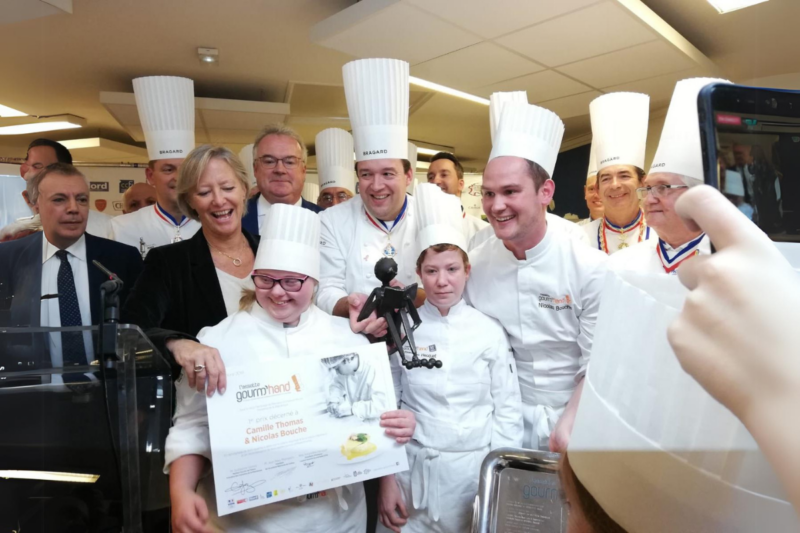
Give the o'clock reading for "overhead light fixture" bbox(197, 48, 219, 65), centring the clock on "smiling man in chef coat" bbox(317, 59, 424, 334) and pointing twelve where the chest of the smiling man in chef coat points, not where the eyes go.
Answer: The overhead light fixture is roughly at 5 o'clock from the smiling man in chef coat.

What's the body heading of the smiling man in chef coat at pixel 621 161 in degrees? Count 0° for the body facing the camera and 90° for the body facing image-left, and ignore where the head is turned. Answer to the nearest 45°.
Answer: approximately 0°

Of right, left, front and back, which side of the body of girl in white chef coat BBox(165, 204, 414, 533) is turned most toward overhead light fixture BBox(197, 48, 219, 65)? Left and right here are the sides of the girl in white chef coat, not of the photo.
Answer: back

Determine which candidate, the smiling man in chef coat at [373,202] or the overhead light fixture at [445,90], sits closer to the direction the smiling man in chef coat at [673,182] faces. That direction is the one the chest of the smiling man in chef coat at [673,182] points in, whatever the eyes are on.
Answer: the smiling man in chef coat

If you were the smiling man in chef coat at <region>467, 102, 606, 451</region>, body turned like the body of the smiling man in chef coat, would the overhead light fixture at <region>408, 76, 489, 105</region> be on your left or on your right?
on your right

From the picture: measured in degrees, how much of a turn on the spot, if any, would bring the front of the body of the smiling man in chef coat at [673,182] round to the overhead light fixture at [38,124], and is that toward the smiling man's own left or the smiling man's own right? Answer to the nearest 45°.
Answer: approximately 45° to the smiling man's own right

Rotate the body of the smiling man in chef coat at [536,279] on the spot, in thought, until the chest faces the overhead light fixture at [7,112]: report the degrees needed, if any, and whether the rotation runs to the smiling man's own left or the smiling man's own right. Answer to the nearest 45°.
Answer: approximately 90° to the smiling man's own right

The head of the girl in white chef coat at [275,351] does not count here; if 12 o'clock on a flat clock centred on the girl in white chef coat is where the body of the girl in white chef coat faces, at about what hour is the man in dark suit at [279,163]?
The man in dark suit is roughly at 6 o'clock from the girl in white chef coat.
